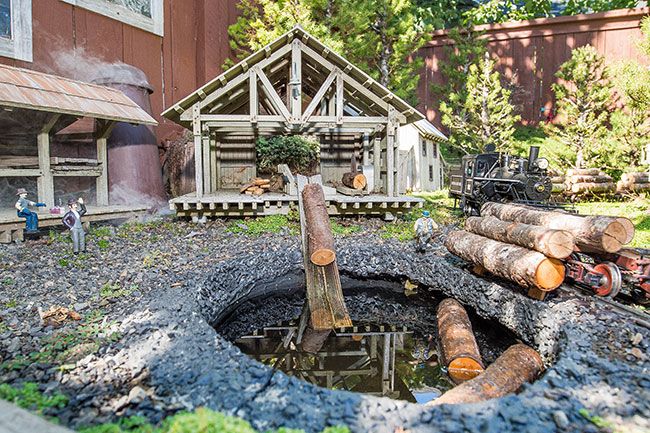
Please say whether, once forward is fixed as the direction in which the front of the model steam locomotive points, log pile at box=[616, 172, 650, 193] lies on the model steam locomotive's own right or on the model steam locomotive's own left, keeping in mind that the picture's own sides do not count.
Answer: on the model steam locomotive's own left

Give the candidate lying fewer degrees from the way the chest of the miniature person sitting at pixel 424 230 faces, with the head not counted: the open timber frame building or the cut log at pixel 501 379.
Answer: the cut log

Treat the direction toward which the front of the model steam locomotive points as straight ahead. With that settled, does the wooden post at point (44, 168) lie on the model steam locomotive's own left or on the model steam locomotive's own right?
on the model steam locomotive's own right

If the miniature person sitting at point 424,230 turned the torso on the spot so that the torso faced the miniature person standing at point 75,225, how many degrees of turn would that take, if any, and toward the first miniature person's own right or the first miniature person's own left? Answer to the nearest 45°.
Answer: approximately 45° to the first miniature person's own right

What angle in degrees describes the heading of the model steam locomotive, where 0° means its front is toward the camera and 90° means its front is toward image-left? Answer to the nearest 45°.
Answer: approximately 315°

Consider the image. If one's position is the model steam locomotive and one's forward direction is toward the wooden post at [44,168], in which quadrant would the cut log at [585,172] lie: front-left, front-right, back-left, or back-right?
back-right

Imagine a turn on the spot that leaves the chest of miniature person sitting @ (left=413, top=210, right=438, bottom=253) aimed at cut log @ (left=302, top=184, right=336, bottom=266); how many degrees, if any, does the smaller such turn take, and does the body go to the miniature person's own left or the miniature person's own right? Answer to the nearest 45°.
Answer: approximately 45° to the miniature person's own right

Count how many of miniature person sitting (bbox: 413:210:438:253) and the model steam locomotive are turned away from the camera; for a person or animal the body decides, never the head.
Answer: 0

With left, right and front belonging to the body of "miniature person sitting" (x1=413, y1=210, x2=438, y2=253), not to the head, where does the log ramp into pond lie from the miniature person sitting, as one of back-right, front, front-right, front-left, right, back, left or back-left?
front-right

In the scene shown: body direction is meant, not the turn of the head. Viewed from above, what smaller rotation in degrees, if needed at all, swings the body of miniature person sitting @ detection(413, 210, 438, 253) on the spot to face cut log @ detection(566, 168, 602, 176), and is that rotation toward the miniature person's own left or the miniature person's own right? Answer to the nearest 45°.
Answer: approximately 135° to the miniature person's own left

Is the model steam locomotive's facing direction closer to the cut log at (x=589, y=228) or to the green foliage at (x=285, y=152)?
the cut log

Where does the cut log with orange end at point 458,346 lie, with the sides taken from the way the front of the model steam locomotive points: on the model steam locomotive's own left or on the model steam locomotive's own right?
on the model steam locomotive's own right

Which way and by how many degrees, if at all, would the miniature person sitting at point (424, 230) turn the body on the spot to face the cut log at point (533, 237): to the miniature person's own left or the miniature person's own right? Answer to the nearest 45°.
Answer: approximately 45° to the miniature person's own left

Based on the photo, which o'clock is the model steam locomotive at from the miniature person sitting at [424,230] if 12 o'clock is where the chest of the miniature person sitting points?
The model steam locomotive is roughly at 7 o'clock from the miniature person sitting.

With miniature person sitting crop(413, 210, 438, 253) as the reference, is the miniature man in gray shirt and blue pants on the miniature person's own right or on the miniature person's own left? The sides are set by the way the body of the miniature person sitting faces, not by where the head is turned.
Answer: on the miniature person's own right
